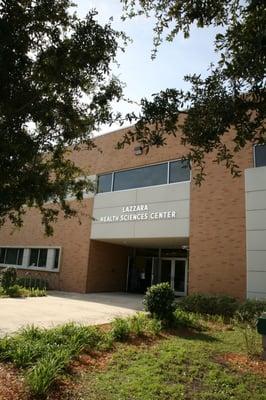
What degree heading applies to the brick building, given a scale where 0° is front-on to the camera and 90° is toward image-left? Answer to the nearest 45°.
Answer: approximately 45°

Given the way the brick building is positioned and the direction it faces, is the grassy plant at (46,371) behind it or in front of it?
in front

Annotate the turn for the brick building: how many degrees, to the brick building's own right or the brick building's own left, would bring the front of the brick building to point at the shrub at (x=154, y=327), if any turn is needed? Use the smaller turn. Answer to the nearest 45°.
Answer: approximately 45° to the brick building's own left

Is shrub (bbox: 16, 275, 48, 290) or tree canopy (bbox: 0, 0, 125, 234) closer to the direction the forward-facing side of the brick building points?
the tree canopy

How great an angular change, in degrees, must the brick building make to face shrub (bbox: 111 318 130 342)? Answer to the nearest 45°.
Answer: approximately 45° to its left

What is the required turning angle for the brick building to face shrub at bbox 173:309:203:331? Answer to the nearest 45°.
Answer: approximately 45° to its left

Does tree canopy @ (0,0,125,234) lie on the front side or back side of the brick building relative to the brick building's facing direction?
on the front side

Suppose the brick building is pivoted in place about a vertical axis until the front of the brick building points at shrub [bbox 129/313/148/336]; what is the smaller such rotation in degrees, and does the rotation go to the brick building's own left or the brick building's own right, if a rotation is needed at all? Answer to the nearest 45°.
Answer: approximately 45° to the brick building's own left
